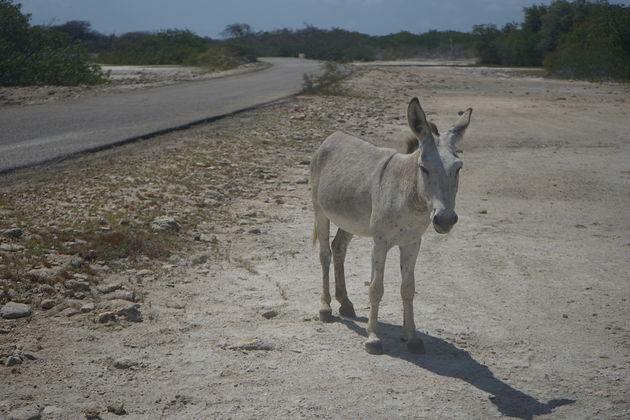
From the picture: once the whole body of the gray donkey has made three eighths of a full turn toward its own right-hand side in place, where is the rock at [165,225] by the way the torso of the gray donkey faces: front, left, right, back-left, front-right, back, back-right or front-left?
front-right

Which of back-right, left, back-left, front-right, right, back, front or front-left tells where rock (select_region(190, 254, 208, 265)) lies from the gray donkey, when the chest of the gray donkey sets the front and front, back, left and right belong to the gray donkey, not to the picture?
back

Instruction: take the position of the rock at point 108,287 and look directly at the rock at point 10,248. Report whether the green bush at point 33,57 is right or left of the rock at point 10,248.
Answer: right

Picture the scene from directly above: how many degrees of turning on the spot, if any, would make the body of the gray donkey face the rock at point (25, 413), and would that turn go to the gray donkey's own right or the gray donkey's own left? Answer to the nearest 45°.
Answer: approximately 90° to the gray donkey's own right

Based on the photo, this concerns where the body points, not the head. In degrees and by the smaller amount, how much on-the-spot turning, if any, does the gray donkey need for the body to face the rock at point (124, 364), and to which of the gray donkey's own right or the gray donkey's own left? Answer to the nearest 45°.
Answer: approximately 90° to the gray donkey's own right

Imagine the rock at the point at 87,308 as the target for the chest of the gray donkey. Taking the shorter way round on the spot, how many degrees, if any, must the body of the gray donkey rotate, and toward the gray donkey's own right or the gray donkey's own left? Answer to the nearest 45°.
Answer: approximately 135° to the gray donkey's own right

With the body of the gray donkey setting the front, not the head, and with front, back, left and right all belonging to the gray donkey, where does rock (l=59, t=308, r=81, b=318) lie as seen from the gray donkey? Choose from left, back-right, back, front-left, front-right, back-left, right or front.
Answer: back-right

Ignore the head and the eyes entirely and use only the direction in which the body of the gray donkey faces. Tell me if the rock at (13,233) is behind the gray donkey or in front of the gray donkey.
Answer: behind

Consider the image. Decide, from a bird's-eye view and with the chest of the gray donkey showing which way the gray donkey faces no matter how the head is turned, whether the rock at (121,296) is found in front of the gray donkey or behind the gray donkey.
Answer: behind

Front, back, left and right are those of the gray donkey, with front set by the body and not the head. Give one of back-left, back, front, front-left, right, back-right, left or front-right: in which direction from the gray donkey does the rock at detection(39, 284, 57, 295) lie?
back-right

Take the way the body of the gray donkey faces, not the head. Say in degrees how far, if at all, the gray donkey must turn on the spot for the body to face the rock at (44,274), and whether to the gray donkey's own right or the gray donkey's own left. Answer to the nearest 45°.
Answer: approximately 135° to the gray donkey's own right

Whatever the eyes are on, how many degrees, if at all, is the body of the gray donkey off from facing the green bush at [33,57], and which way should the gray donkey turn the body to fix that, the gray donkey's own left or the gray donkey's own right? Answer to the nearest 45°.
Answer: approximately 180°

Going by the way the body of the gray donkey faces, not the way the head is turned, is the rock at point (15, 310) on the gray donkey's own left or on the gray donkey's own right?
on the gray donkey's own right

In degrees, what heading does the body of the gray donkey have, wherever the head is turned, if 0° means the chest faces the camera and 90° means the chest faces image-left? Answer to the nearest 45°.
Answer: approximately 315°
